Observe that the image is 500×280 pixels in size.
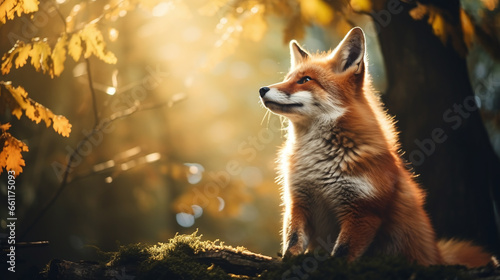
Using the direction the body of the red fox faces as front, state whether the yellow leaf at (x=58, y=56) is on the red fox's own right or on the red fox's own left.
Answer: on the red fox's own right

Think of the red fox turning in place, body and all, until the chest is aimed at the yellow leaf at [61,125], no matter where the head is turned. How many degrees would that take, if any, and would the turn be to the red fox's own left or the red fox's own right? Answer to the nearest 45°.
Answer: approximately 45° to the red fox's own right

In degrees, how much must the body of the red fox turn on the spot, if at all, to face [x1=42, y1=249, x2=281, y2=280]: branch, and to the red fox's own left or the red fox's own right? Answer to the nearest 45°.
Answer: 0° — it already faces it

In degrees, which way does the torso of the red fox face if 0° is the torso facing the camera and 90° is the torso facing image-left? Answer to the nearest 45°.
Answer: approximately 45°

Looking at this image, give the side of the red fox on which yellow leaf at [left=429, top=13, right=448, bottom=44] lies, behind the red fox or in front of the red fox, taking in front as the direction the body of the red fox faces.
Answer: behind

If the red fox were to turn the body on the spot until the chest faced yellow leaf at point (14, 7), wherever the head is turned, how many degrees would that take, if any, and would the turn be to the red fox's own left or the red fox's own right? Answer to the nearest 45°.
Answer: approximately 45° to the red fox's own right

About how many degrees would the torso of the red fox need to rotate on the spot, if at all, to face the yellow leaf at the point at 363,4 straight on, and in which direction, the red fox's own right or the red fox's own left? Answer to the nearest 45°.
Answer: approximately 135° to the red fox's own right
